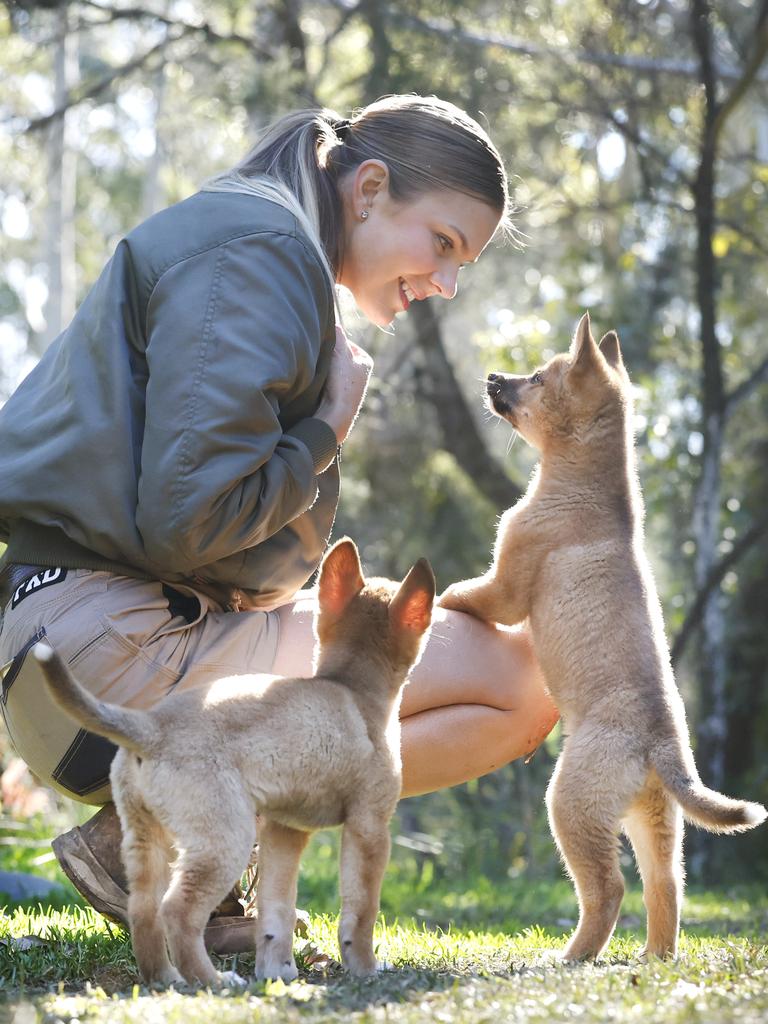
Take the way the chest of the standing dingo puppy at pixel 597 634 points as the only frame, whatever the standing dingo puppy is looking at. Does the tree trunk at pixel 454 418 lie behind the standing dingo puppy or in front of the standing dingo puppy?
in front

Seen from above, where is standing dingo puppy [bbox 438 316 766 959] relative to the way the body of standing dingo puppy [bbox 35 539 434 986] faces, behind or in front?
in front

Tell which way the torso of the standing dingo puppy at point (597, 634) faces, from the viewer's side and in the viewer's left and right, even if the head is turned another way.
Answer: facing away from the viewer and to the left of the viewer

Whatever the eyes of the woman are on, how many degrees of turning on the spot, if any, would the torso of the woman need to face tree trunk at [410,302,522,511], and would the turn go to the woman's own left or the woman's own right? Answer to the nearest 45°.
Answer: approximately 90° to the woman's own left

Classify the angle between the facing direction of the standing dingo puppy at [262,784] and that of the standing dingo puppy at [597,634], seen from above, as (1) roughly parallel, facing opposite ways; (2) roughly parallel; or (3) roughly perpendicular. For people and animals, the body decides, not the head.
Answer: roughly perpendicular

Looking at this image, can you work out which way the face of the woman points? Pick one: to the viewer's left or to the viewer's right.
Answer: to the viewer's right

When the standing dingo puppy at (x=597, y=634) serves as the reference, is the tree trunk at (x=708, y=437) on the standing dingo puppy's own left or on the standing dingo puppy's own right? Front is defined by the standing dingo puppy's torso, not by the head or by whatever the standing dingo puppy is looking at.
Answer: on the standing dingo puppy's own right

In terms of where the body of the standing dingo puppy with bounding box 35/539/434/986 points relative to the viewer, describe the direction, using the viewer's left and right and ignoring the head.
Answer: facing away from the viewer and to the right of the viewer

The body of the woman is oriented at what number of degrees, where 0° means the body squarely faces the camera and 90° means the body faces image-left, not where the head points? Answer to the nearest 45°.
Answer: approximately 270°
